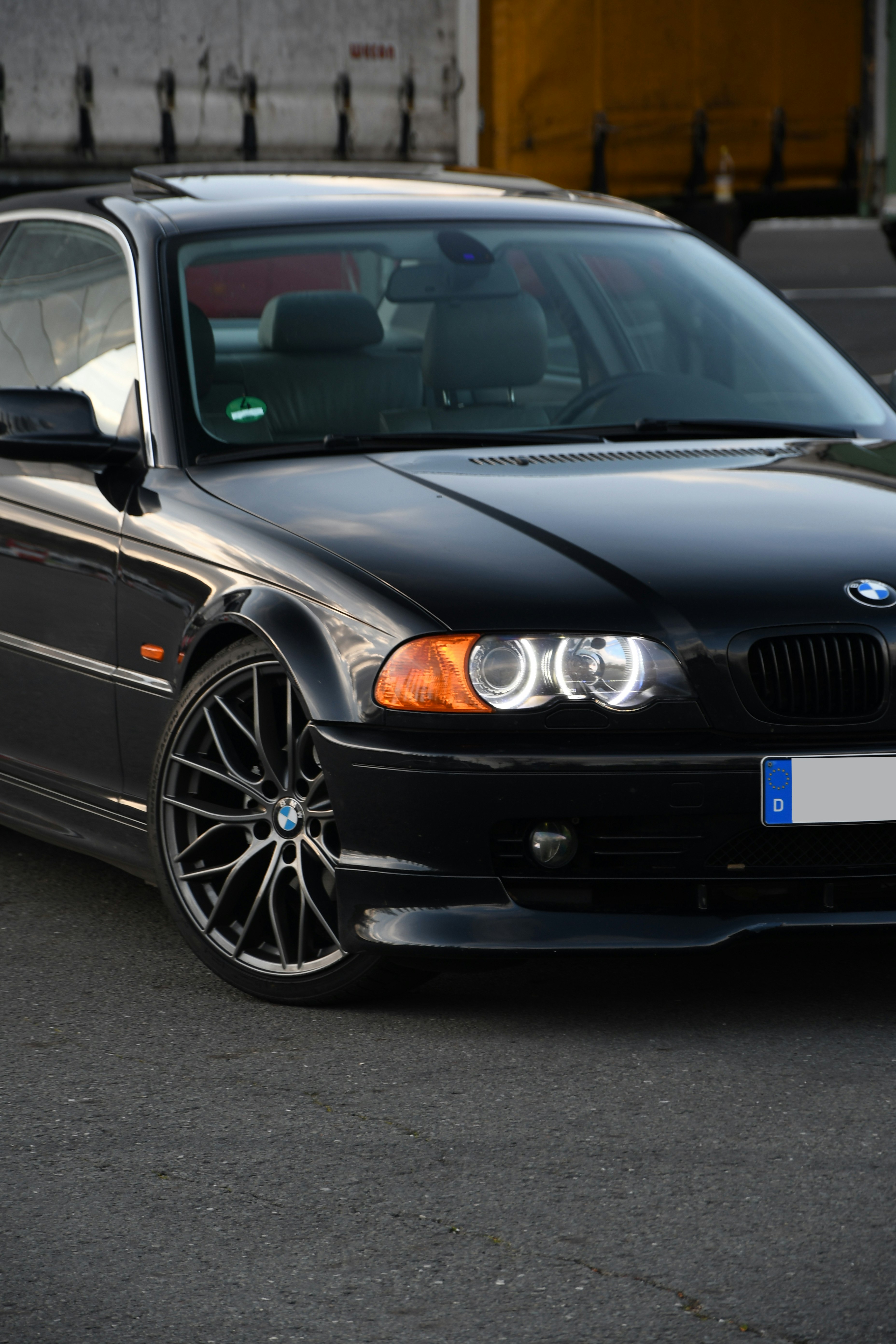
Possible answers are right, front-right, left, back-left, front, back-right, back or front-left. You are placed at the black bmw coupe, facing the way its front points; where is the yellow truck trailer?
back-left

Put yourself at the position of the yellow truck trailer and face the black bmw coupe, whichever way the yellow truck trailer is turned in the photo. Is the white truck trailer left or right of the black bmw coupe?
right

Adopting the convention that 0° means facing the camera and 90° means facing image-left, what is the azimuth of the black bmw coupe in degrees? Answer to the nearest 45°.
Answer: approximately 315°

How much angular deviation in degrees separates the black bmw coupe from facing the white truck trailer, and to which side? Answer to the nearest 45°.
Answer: approximately 135° to its left
